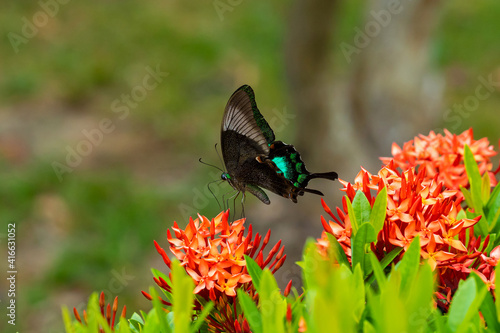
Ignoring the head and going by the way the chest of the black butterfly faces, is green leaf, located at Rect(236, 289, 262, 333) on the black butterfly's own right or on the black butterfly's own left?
on the black butterfly's own left

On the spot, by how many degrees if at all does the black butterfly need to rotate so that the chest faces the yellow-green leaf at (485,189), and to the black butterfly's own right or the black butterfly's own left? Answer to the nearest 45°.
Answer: approximately 135° to the black butterfly's own left

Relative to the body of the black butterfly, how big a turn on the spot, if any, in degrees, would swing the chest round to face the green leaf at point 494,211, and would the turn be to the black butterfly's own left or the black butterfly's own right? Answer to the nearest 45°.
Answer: approximately 135° to the black butterfly's own left

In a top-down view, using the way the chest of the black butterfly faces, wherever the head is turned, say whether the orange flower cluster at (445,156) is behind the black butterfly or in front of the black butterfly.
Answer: behind

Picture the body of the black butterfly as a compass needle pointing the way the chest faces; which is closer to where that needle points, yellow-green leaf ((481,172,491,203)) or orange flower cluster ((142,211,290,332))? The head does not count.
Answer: the orange flower cluster

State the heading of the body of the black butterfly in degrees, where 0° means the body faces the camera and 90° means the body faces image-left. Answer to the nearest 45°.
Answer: approximately 90°

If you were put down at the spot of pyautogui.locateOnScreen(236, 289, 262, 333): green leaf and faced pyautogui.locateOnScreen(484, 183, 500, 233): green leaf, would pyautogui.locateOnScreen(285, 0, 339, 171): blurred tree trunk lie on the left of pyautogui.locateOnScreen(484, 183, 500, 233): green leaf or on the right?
left

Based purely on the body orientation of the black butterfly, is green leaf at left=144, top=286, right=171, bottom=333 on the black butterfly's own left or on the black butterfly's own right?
on the black butterfly's own left
